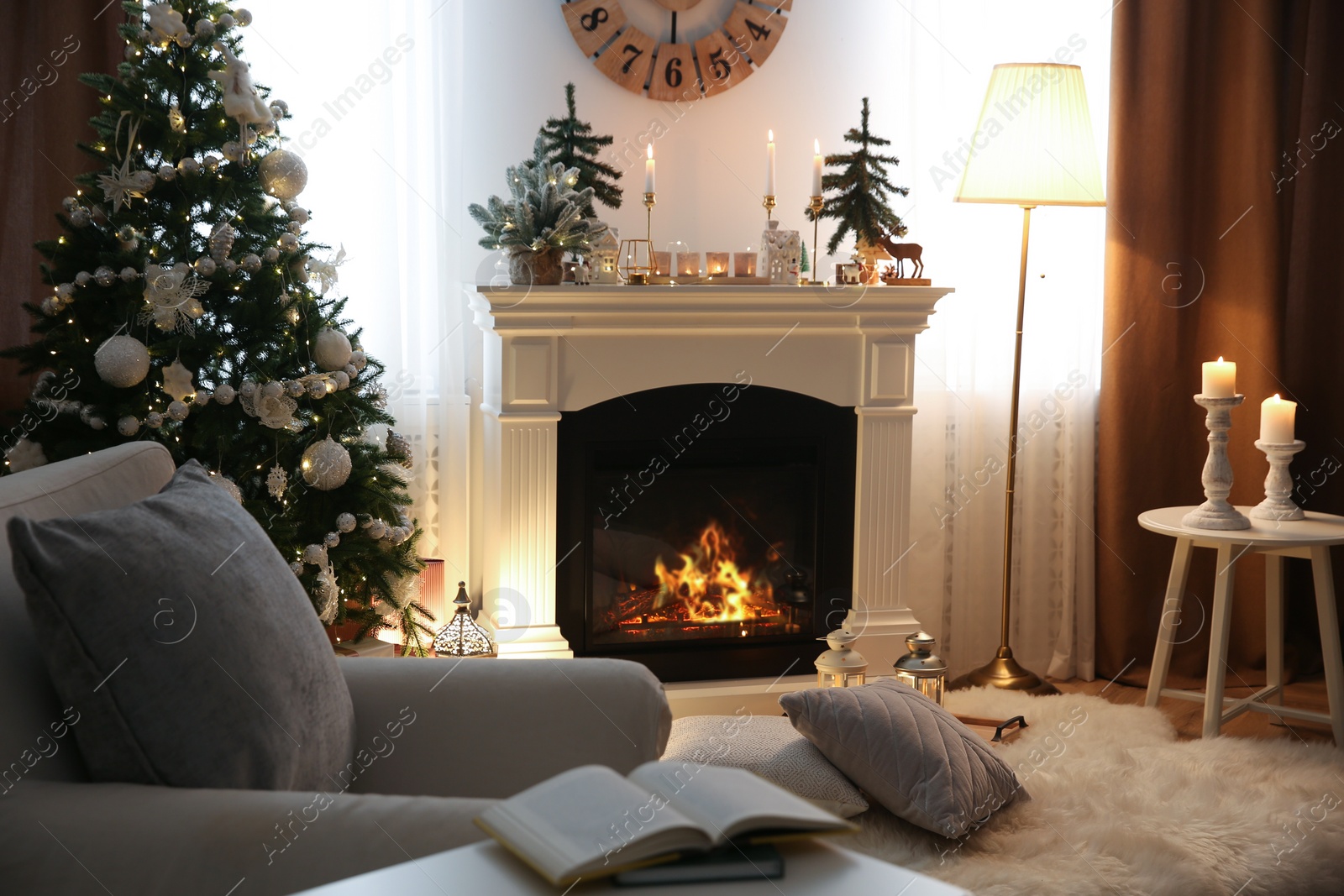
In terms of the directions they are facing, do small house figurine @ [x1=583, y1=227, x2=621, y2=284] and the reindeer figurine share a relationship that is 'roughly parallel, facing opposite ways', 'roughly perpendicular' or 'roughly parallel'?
roughly perpendicular

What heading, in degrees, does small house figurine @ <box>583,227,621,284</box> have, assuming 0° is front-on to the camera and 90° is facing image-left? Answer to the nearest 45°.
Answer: approximately 0°

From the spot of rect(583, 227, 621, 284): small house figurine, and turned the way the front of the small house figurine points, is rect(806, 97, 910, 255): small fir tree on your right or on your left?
on your left

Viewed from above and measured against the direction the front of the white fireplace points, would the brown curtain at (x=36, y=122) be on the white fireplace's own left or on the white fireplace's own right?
on the white fireplace's own right

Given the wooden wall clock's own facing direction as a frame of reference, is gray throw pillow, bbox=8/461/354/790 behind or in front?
in front

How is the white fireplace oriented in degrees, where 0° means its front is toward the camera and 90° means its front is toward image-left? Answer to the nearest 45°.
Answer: approximately 0°

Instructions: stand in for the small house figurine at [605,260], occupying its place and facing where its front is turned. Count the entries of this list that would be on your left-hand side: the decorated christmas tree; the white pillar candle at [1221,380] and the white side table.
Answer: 2
